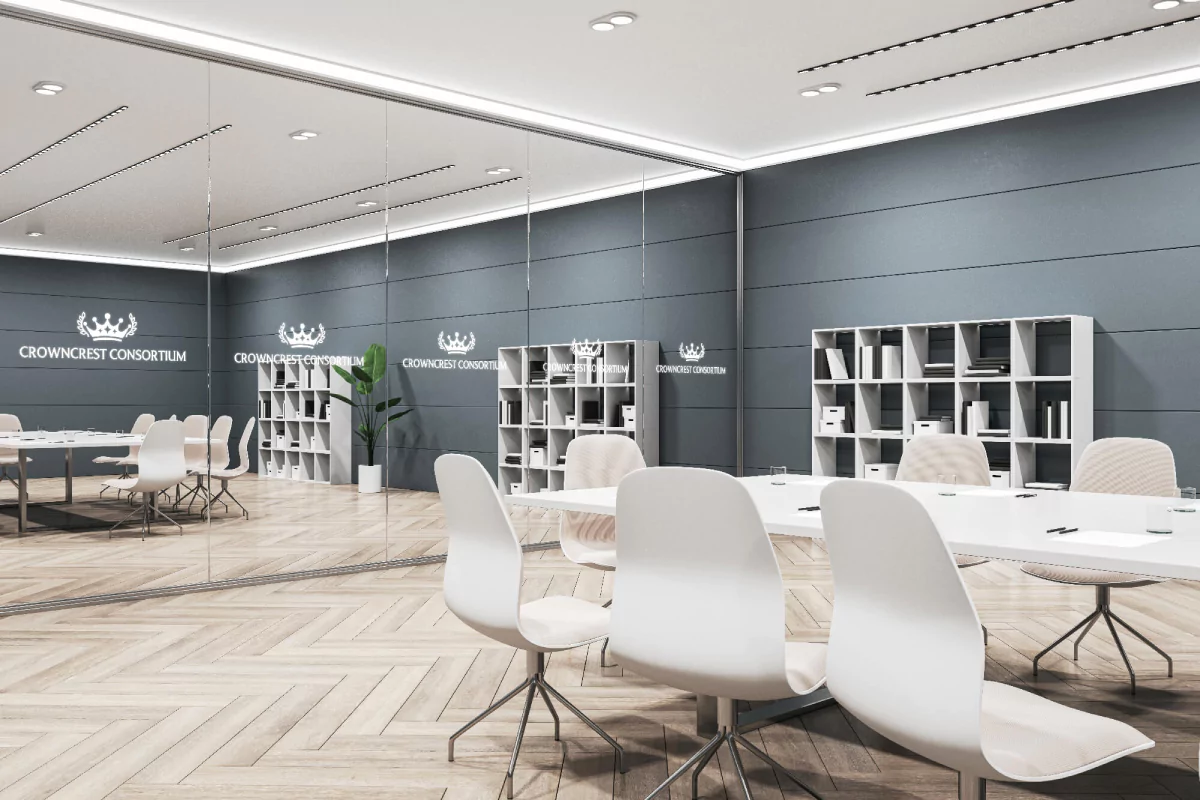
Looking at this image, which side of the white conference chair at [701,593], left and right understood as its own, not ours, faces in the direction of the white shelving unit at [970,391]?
front

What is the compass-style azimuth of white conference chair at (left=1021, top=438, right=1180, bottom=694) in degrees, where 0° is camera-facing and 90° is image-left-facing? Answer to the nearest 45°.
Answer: approximately 45°

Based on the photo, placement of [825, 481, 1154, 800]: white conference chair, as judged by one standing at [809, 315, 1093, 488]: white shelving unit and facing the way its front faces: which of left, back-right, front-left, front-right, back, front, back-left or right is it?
front-left

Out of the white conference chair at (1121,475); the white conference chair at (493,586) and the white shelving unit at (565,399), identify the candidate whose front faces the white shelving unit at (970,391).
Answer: the white conference chair at (493,586)

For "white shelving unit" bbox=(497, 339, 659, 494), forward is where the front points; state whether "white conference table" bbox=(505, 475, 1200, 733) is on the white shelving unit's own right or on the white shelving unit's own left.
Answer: on the white shelving unit's own left

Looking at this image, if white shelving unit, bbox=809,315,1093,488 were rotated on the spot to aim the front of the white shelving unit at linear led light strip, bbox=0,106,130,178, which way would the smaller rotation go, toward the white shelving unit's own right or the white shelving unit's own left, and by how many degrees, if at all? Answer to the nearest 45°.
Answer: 0° — it already faces it

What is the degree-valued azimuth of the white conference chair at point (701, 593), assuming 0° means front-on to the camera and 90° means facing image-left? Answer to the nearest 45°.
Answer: approximately 225°

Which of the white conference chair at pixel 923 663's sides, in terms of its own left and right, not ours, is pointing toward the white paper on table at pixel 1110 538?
front

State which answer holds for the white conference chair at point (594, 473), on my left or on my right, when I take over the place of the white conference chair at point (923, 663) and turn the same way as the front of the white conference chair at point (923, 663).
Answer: on my left

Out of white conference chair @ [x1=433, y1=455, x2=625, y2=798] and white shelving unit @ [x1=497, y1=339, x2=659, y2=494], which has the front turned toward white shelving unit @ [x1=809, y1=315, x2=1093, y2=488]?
the white conference chair

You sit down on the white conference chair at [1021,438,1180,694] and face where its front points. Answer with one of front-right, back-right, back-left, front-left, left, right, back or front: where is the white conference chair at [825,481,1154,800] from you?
front-left

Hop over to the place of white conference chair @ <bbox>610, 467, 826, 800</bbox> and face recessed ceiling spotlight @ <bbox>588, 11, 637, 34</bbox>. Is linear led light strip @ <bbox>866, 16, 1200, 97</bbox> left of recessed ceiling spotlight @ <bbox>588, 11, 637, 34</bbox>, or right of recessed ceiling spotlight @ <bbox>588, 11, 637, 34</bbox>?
right
